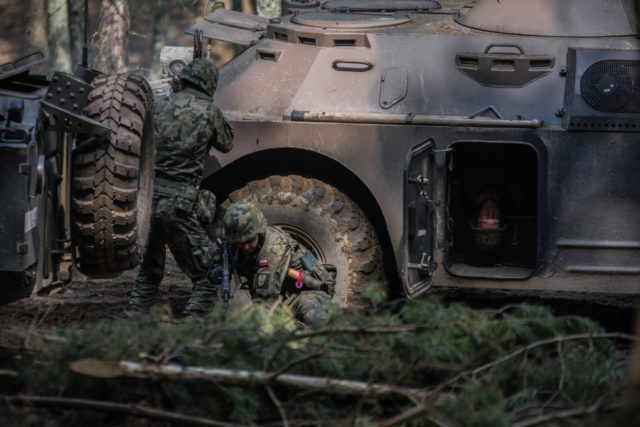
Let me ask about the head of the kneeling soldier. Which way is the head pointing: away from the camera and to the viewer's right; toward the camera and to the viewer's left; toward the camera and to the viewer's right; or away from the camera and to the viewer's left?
toward the camera and to the viewer's left

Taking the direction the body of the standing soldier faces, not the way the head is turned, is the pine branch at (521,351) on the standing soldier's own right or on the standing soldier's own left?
on the standing soldier's own right

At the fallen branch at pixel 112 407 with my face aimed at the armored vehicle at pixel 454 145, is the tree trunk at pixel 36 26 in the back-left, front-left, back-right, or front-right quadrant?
front-left

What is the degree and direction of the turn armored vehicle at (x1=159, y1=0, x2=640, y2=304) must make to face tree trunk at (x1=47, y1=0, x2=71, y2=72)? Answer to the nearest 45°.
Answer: approximately 45° to its right

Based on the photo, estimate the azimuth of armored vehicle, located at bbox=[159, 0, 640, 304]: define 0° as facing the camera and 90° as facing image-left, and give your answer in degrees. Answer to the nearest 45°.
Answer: approximately 90°

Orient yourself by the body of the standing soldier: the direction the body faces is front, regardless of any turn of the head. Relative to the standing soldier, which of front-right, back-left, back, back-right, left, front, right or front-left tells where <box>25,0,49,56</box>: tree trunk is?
front-left

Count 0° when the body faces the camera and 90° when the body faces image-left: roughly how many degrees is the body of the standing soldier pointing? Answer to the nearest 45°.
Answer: approximately 225°

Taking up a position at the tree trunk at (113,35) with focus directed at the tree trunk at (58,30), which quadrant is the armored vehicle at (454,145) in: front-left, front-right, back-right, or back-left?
back-left

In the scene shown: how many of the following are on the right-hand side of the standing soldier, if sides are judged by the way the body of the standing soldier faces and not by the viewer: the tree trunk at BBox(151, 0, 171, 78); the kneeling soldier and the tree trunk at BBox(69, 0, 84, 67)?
1

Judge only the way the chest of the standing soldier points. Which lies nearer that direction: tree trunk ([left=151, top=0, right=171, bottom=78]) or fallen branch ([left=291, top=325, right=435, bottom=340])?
the tree trunk

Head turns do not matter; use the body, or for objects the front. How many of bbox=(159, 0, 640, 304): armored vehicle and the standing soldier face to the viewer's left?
1

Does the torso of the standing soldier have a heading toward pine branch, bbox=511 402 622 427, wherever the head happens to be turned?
no
